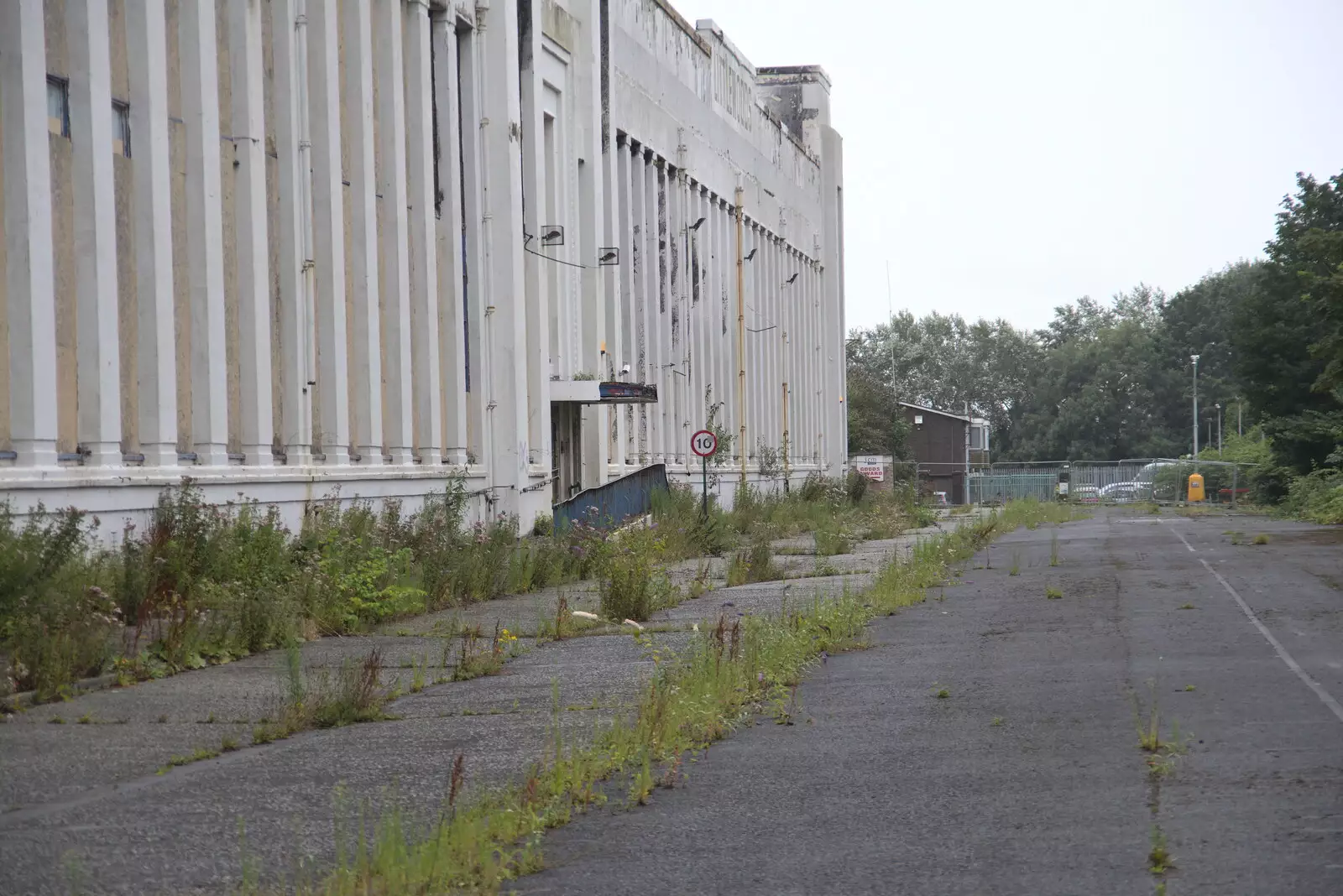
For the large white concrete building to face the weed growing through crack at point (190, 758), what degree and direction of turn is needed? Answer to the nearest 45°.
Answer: approximately 45° to its right

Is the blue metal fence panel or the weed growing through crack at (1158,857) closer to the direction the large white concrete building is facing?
the weed growing through crack

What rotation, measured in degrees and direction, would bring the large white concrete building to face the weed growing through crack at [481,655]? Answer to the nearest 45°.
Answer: approximately 45° to its right

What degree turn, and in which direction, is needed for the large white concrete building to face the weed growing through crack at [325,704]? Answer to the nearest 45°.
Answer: approximately 45° to its right

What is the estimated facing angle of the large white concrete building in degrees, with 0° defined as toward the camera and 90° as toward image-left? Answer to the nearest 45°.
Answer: approximately 315°

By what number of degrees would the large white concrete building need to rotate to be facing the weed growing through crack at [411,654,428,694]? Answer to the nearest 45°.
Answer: approximately 45° to its right

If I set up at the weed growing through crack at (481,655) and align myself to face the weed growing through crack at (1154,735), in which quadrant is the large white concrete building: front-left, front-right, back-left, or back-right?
back-left
